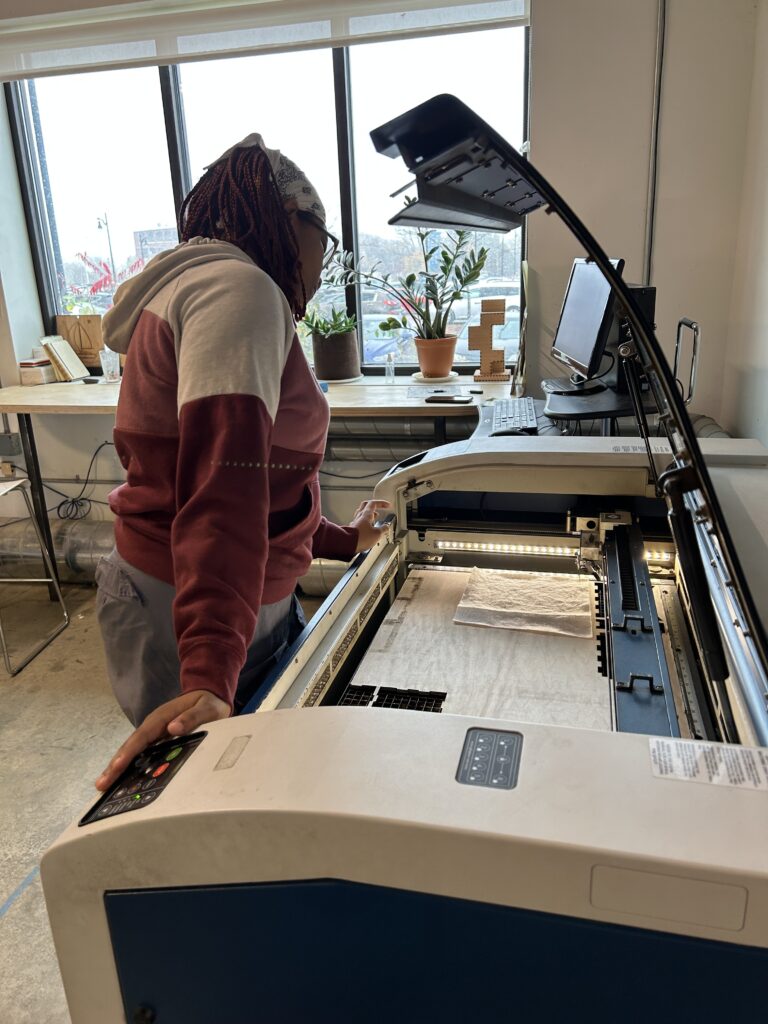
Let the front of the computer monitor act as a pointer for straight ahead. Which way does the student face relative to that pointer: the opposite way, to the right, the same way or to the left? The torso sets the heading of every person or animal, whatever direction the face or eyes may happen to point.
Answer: the opposite way

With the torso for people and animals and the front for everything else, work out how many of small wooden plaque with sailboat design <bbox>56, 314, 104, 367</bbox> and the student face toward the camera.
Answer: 1

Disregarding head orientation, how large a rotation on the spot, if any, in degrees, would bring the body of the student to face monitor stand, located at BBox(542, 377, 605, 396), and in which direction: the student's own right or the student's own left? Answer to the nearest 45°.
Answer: approximately 45° to the student's own left

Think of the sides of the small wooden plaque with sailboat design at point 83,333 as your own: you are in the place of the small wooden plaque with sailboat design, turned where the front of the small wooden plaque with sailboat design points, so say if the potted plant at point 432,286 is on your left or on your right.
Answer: on your left

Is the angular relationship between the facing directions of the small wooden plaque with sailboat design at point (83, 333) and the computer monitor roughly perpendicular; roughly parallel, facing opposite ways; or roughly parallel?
roughly perpendicular

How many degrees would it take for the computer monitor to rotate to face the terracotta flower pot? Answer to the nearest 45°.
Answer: approximately 90° to its right

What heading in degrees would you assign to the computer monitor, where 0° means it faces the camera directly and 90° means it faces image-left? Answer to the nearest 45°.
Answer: approximately 45°

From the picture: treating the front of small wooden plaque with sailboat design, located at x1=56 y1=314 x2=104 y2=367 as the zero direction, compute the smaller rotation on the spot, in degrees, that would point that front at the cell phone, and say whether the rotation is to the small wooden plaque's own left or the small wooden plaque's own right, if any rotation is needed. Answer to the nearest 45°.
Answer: approximately 45° to the small wooden plaque's own left

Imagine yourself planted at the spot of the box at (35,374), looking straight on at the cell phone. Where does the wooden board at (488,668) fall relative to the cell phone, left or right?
right

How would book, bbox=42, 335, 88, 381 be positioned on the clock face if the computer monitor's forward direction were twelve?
The book is roughly at 2 o'clock from the computer monitor.

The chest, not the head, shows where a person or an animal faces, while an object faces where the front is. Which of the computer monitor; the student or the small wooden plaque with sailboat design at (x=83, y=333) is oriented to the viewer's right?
the student
